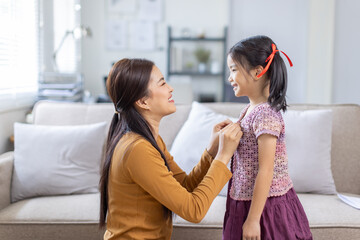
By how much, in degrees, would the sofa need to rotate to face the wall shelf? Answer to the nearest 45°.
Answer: approximately 180°

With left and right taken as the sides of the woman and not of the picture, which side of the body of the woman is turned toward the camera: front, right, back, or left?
right

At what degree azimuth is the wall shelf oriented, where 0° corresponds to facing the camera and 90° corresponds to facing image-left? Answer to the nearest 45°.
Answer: approximately 0°

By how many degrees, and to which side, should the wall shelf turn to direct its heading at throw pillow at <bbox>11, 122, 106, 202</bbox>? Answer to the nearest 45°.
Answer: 0° — it already faces it

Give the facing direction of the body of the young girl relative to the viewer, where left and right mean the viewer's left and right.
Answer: facing to the left of the viewer

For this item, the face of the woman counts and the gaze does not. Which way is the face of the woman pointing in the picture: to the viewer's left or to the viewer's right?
to the viewer's right

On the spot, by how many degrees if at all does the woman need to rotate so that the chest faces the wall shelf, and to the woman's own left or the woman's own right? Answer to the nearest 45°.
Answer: approximately 90° to the woman's own left
